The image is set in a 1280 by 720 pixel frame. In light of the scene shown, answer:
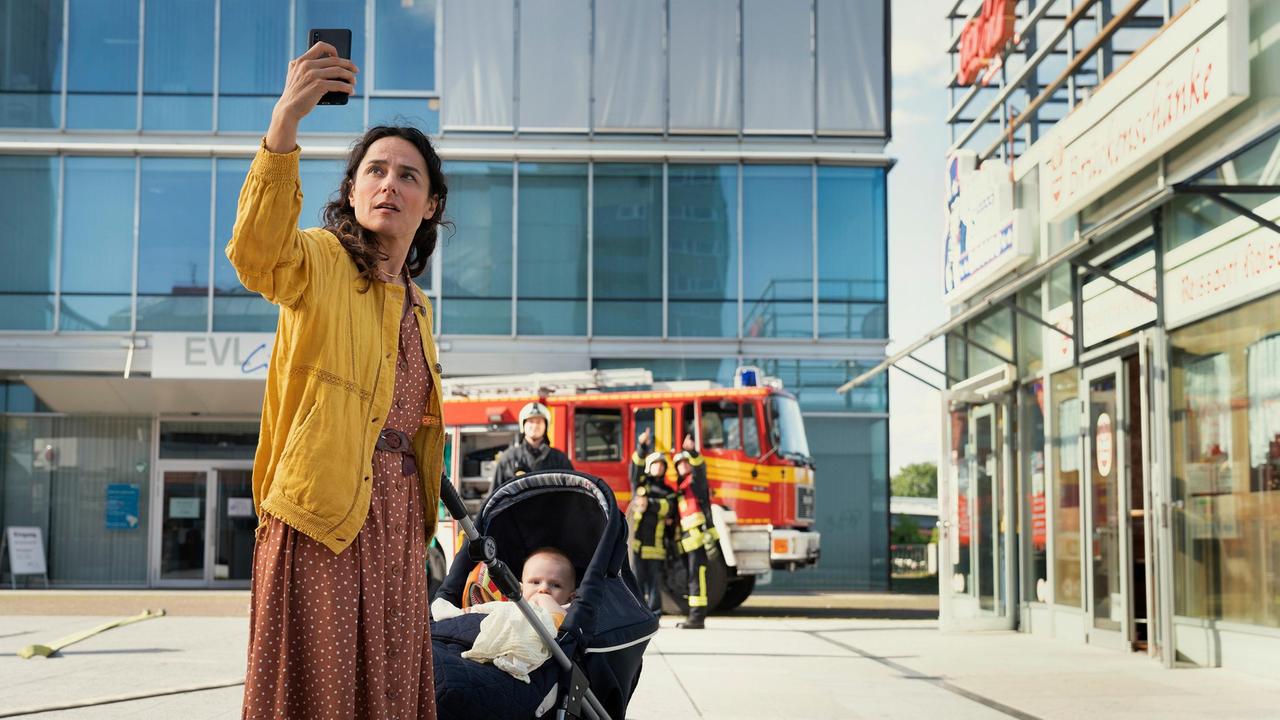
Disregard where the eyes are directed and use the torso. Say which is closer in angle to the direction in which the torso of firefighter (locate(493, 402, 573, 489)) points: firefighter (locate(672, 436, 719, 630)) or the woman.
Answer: the woman

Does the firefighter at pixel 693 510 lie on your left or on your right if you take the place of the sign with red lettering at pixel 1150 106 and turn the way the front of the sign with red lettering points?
on your right

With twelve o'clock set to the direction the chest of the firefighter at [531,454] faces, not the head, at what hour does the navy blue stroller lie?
The navy blue stroller is roughly at 12 o'clock from the firefighter.

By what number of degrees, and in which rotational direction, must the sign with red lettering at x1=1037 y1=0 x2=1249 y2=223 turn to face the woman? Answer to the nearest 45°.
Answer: approximately 45° to its left

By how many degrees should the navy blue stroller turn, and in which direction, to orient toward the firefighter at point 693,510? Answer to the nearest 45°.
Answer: approximately 135° to its right

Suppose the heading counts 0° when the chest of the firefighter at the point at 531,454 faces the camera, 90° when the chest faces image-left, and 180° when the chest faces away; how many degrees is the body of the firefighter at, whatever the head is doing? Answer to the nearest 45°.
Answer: approximately 0°
